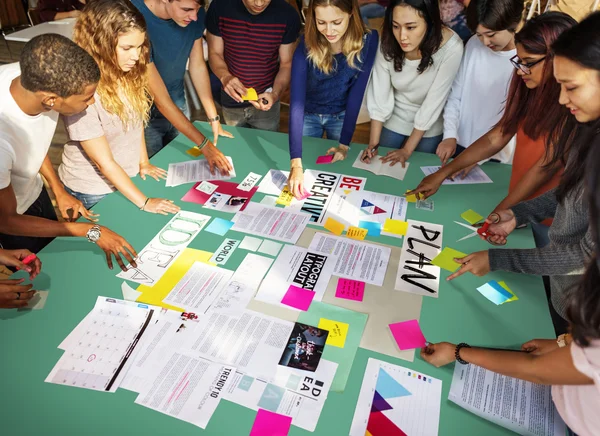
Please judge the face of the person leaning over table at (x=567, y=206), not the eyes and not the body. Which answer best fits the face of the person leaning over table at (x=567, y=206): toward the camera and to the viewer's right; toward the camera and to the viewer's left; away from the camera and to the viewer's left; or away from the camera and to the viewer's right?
toward the camera and to the viewer's left

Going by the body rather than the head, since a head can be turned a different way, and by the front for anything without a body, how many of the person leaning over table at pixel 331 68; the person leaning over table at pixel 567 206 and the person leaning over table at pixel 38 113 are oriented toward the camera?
1

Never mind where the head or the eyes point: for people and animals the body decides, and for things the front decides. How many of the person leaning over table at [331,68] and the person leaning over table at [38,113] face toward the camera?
1

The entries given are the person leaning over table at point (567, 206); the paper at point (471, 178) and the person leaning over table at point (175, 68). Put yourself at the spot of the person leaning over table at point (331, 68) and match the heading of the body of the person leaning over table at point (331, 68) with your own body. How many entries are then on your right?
1

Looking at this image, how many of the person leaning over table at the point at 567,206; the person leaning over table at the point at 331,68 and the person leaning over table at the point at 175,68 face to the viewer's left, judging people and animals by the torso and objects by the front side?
1

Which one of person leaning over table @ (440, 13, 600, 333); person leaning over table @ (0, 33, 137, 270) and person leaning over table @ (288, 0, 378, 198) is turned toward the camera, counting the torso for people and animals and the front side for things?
person leaning over table @ (288, 0, 378, 198)

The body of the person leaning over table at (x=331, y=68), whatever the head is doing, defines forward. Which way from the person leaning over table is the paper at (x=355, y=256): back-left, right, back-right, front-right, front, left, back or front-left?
front

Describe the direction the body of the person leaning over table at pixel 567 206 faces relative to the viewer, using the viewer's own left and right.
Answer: facing to the left of the viewer

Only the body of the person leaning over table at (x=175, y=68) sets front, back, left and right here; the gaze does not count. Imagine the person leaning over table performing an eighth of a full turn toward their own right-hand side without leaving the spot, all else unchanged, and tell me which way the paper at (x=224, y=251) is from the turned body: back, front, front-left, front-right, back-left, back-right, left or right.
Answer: front

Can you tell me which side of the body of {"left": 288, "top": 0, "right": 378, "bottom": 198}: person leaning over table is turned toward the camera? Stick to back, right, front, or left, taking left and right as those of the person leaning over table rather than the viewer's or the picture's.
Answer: front

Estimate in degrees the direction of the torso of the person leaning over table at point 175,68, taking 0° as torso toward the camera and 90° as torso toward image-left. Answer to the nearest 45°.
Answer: approximately 315°

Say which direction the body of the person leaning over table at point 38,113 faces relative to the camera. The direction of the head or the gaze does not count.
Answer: to the viewer's right

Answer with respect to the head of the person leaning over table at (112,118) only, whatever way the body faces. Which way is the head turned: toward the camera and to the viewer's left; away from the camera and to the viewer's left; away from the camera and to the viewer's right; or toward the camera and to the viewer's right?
toward the camera and to the viewer's right

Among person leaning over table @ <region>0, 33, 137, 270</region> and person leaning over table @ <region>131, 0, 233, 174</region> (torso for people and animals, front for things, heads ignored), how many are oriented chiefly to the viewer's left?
0
